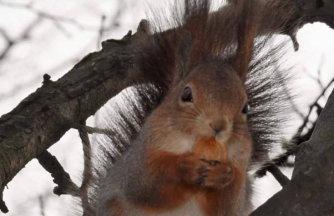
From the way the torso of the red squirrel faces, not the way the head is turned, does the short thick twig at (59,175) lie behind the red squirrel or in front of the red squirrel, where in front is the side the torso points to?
behind

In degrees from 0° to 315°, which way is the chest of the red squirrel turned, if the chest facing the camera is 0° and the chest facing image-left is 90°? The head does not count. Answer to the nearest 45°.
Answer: approximately 315°
